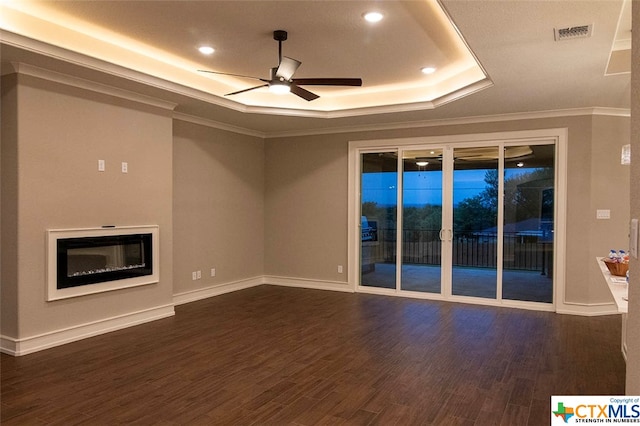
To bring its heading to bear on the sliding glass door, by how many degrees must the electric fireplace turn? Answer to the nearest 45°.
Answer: approximately 45° to its left

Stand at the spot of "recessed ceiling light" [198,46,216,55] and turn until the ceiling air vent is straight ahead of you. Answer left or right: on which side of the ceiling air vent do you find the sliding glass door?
left

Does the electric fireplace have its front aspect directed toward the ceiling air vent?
yes

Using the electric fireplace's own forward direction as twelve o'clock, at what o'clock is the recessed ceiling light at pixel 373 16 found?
The recessed ceiling light is roughly at 12 o'clock from the electric fireplace.

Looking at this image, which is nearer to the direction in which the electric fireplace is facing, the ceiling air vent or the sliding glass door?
the ceiling air vent

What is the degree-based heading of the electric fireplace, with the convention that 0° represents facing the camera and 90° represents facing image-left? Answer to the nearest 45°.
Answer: approximately 315°
